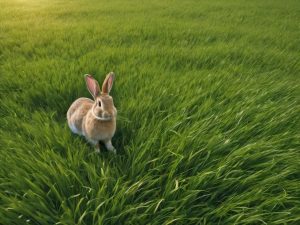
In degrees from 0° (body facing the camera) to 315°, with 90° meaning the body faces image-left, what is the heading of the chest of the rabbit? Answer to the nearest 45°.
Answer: approximately 315°
